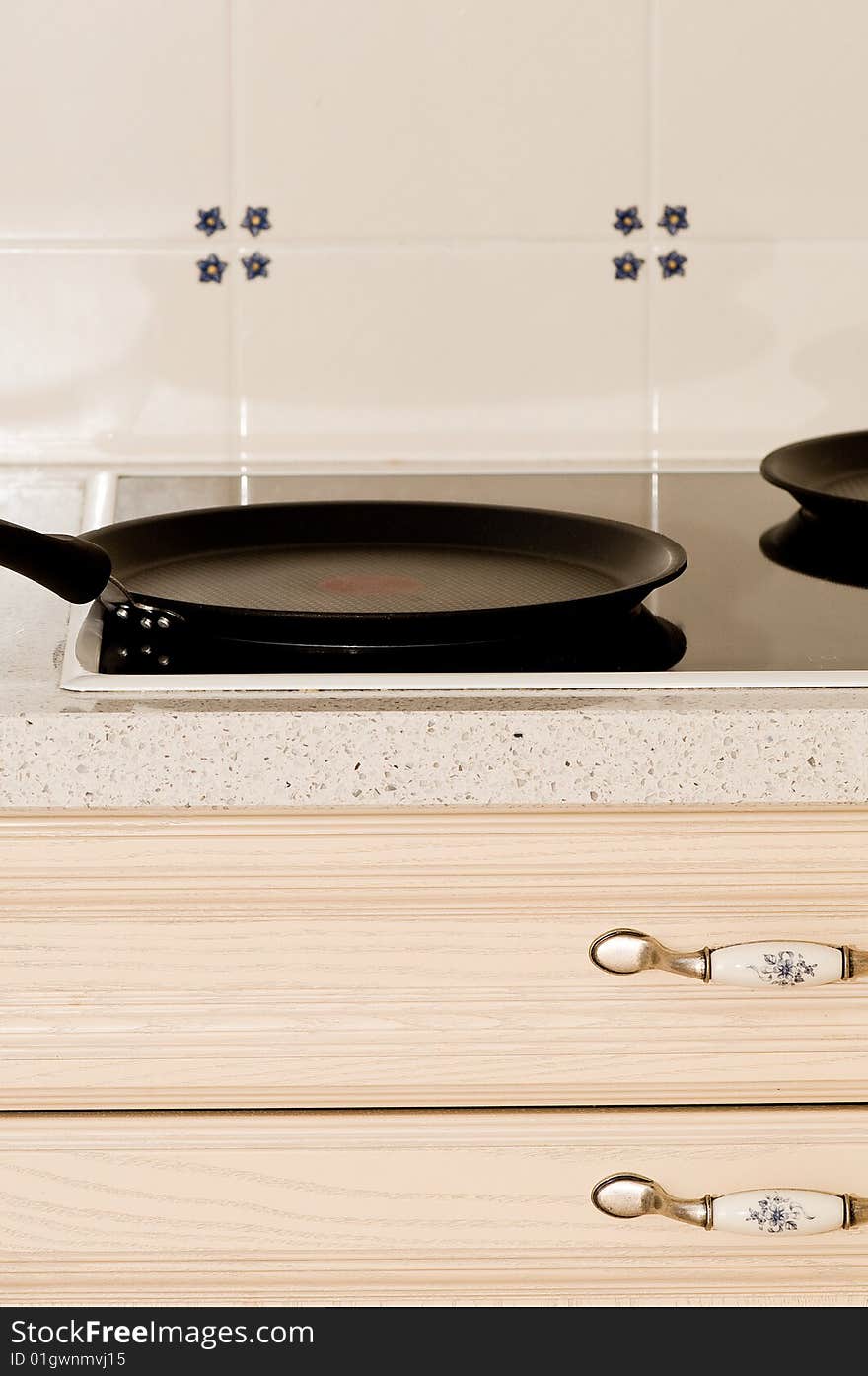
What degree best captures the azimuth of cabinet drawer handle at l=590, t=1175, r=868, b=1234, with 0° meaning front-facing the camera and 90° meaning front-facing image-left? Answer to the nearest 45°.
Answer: approximately 0°

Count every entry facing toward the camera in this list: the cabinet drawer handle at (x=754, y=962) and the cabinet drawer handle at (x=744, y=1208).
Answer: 2
